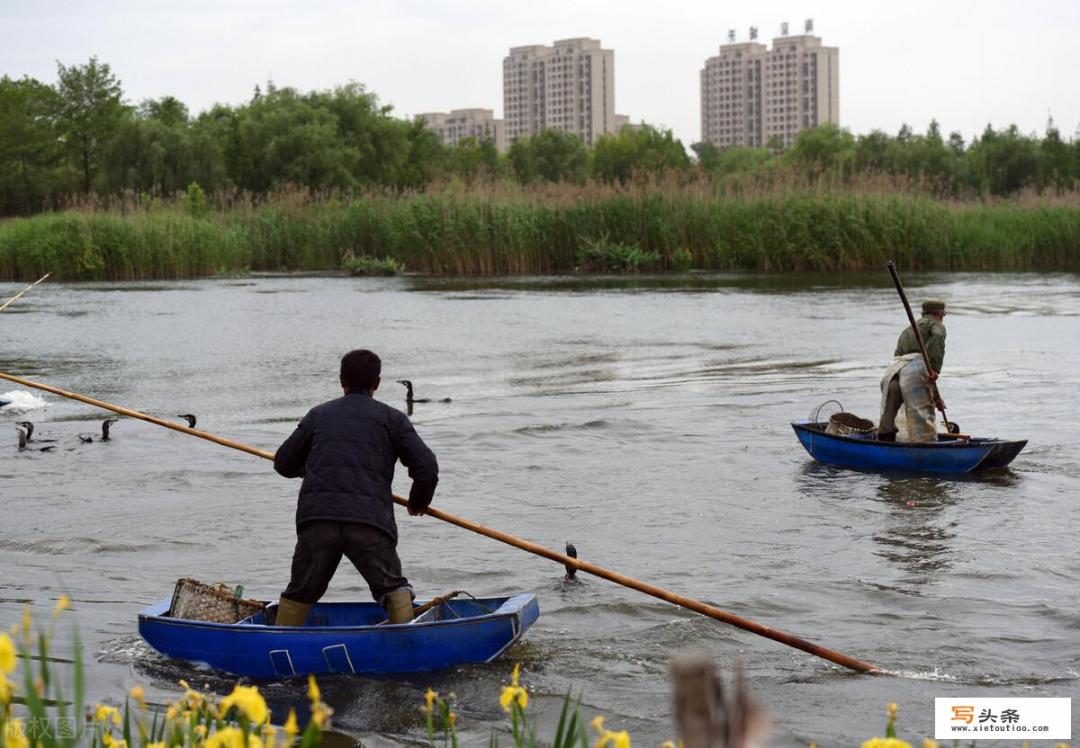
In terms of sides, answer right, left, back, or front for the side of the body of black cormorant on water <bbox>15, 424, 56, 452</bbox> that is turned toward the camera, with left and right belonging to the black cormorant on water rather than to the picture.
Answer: left

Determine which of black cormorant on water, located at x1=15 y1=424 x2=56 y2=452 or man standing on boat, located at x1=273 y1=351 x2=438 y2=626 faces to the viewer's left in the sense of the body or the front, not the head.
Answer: the black cormorant on water

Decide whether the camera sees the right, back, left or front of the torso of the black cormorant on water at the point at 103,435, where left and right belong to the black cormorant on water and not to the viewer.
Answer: right

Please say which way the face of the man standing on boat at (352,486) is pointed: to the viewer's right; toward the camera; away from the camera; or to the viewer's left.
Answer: away from the camera

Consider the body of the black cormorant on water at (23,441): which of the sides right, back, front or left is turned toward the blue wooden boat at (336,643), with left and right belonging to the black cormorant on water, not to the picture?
left

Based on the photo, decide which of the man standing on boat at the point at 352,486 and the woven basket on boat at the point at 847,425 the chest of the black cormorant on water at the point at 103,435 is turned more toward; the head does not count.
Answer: the woven basket on boat

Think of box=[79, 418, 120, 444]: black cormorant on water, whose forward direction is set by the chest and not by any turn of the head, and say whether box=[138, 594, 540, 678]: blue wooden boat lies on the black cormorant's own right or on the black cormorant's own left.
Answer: on the black cormorant's own right

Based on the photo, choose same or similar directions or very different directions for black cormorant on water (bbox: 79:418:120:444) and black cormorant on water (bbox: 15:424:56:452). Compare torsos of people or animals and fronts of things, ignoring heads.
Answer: very different directions

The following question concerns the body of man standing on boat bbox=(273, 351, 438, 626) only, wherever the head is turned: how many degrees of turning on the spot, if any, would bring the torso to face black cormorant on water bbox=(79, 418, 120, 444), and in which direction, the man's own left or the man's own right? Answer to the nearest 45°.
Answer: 0° — they already face it

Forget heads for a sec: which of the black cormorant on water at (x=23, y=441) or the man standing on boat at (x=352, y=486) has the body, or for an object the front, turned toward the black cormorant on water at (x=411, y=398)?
the man standing on boat

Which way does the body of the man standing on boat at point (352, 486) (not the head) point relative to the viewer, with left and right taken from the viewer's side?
facing away from the viewer

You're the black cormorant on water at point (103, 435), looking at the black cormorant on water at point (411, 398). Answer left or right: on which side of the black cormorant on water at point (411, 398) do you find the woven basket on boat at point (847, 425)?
right

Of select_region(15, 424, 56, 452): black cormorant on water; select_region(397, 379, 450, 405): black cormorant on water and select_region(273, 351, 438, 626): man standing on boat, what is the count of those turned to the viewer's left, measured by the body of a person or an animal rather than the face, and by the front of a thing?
2

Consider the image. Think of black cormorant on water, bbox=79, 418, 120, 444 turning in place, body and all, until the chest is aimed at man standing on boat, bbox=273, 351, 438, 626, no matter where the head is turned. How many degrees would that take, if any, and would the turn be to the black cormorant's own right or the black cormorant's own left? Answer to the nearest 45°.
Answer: approximately 90° to the black cormorant's own right

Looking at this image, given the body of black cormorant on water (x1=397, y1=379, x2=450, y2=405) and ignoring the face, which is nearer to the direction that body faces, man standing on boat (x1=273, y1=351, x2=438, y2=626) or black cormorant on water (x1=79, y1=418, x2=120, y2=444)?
the black cormorant on water

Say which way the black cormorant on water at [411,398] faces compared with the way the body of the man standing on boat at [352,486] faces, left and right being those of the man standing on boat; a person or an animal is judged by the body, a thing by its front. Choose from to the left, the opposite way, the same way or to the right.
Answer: to the left

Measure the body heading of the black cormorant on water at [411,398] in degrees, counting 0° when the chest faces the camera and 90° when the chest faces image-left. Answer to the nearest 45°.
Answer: approximately 90°

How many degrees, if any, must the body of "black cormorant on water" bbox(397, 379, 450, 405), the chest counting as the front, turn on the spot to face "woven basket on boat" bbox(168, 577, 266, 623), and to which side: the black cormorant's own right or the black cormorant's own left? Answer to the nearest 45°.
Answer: approximately 90° to the black cormorant's own left
